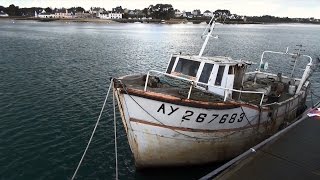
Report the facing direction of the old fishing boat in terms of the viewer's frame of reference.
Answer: facing the viewer and to the left of the viewer
